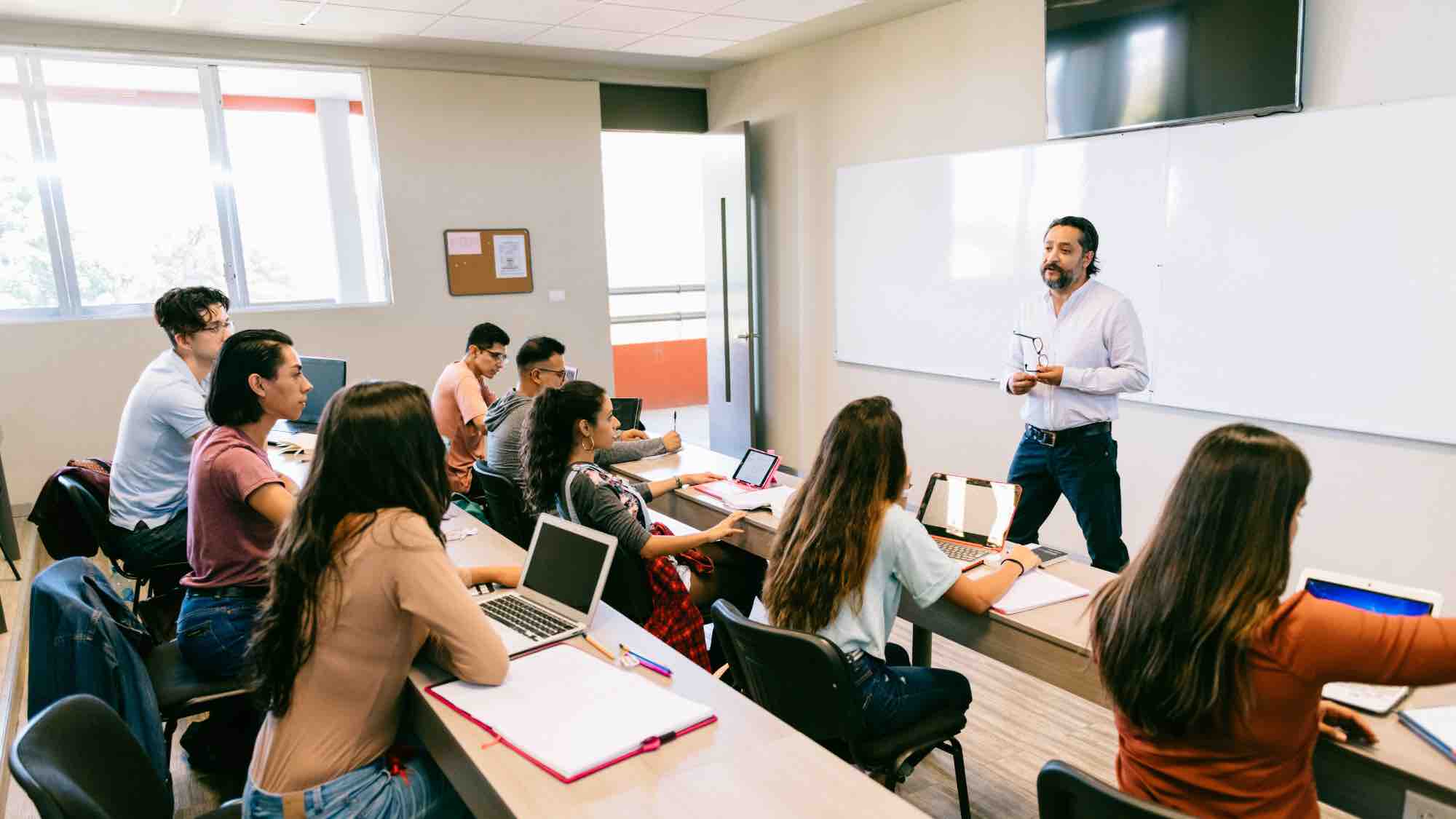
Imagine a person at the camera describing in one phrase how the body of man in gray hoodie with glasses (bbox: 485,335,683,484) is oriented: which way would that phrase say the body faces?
to the viewer's right

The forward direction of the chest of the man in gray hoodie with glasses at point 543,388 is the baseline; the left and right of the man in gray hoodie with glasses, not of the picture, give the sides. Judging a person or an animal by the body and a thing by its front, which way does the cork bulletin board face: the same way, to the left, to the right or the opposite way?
to the right

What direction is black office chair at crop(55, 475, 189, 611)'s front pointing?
to the viewer's right

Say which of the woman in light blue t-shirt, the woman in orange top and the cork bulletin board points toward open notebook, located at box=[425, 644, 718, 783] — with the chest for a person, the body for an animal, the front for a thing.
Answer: the cork bulletin board

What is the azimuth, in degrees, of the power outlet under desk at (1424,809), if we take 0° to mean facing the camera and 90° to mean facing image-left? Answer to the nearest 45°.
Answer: approximately 45°

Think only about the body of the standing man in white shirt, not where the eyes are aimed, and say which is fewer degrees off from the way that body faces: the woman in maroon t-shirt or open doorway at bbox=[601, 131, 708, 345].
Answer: the woman in maroon t-shirt

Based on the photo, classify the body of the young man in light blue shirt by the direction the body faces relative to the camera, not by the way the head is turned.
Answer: to the viewer's right

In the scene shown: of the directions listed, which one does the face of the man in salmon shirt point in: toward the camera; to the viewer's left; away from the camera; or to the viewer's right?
to the viewer's right

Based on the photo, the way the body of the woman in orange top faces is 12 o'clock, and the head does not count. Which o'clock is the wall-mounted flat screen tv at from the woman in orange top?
The wall-mounted flat screen tv is roughly at 10 o'clock from the woman in orange top.

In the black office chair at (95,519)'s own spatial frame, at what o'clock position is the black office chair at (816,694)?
the black office chair at (816,694) is roughly at 2 o'clock from the black office chair at (95,519).

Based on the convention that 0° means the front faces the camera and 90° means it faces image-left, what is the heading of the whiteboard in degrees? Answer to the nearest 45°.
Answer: approximately 45°

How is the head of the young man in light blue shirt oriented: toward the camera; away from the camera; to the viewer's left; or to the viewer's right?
to the viewer's right

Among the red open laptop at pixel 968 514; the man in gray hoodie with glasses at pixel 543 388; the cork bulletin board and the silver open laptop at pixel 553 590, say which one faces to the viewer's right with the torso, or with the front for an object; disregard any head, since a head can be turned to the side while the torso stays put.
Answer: the man in gray hoodie with glasses

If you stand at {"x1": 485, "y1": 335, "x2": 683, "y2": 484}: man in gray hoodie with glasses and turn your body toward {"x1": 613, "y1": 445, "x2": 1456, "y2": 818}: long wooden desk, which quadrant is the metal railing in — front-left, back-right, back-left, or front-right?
back-left

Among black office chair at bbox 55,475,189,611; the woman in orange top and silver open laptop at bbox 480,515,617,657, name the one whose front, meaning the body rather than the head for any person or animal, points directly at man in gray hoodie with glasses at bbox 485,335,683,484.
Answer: the black office chair

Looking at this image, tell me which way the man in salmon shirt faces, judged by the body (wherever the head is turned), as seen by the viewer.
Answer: to the viewer's right
